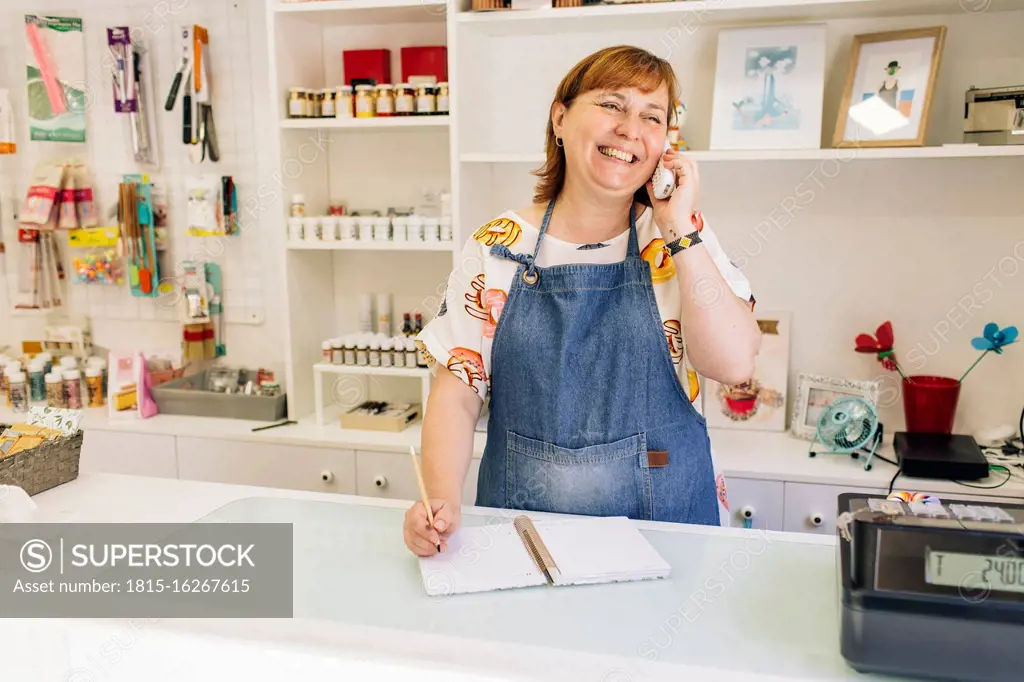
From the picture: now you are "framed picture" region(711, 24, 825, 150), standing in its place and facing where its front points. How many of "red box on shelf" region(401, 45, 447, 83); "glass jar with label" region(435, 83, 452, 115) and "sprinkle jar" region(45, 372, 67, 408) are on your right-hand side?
3

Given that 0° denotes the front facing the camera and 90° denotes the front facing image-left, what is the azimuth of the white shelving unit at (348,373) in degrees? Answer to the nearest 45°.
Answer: approximately 0°

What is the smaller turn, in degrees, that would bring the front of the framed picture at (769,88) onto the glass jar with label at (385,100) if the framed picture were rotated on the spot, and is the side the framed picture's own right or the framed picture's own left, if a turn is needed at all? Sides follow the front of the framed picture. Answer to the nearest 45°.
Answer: approximately 90° to the framed picture's own right

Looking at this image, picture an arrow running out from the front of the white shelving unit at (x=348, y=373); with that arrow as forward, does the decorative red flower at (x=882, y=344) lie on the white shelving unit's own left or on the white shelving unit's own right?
on the white shelving unit's own left

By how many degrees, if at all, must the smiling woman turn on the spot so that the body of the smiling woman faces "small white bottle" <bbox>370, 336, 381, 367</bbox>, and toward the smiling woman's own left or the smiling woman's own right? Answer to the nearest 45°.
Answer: approximately 135° to the smiling woman's own right

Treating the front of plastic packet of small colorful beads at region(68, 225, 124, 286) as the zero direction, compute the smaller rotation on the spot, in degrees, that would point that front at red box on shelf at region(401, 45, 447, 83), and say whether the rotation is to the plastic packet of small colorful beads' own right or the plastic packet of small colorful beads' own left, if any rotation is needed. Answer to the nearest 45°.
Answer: approximately 45° to the plastic packet of small colorful beads' own left

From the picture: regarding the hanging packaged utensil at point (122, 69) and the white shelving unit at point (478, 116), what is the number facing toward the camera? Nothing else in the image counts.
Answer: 2
